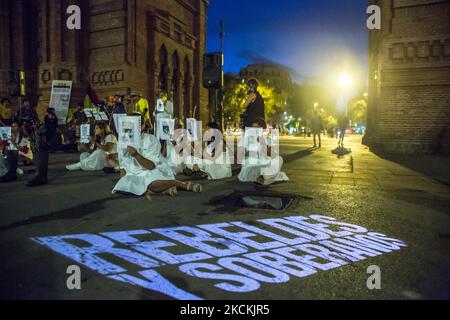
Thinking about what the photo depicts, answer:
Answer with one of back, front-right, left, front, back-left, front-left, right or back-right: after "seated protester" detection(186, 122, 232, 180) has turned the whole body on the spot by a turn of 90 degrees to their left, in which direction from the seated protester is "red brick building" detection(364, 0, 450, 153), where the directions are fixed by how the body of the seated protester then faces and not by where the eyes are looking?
left

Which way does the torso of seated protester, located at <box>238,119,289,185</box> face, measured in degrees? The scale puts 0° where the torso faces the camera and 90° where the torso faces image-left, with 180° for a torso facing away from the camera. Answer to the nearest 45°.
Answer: approximately 45°

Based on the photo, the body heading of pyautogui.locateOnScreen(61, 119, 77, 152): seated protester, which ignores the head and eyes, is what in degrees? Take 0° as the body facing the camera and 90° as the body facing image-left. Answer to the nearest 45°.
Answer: approximately 45°

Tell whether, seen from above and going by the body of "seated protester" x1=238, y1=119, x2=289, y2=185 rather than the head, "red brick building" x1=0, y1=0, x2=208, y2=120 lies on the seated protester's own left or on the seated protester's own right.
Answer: on the seated protester's own right
